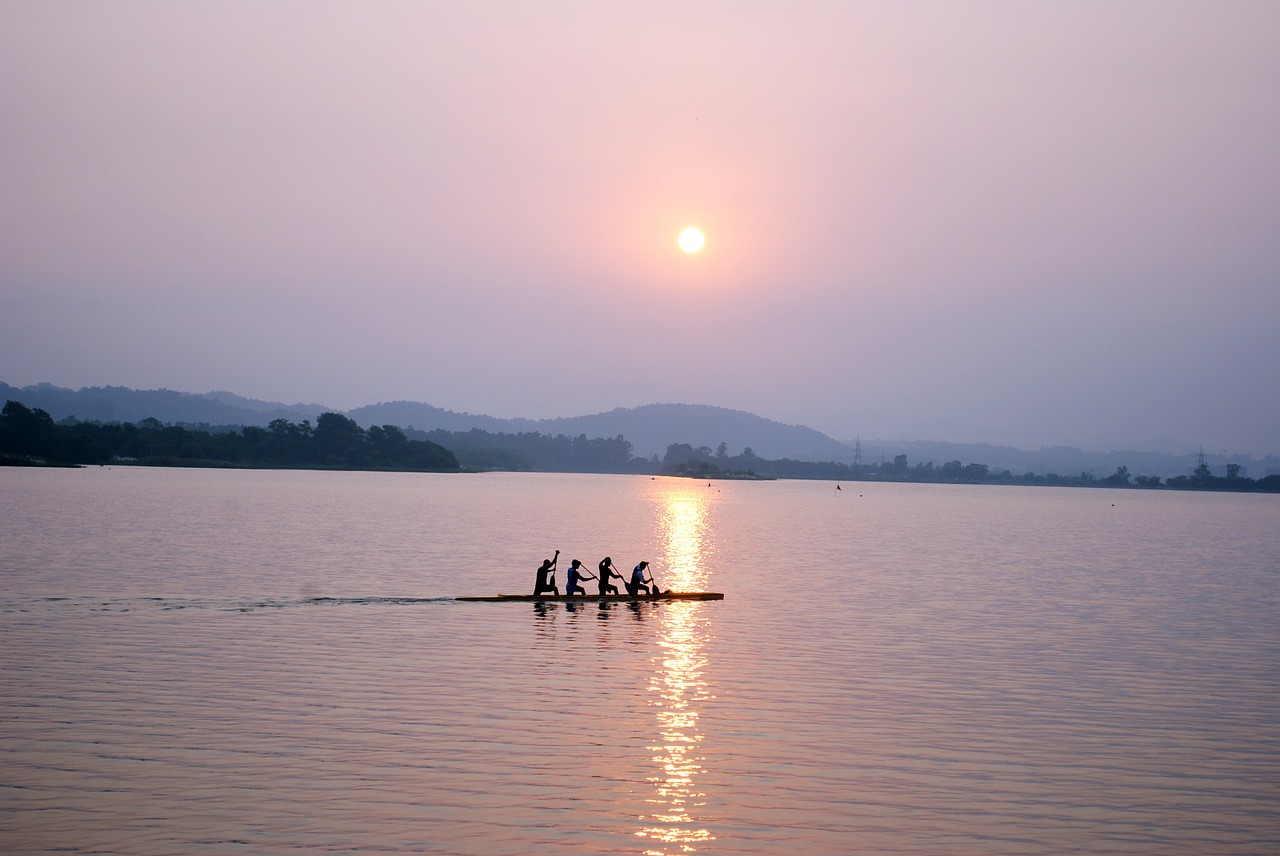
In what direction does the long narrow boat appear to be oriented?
to the viewer's right

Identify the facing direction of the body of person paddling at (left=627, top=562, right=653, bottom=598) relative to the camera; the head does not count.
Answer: to the viewer's right
